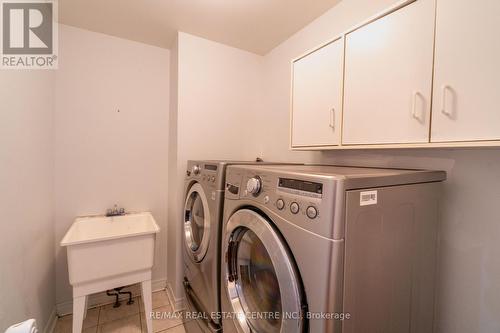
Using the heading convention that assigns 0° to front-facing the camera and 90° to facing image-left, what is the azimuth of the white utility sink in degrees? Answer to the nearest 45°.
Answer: approximately 0°

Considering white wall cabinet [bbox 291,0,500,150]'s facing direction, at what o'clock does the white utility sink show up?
The white utility sink is roughly at 1 o'clock from the white wall cabinet.

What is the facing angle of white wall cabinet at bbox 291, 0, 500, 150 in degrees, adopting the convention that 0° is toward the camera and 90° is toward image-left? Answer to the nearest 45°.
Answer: approximately 45°

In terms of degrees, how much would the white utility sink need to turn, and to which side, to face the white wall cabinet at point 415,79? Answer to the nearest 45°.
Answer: approximately 45° to its left

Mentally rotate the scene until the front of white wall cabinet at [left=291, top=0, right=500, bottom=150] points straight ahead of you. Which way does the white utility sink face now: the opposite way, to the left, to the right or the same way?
to the left
